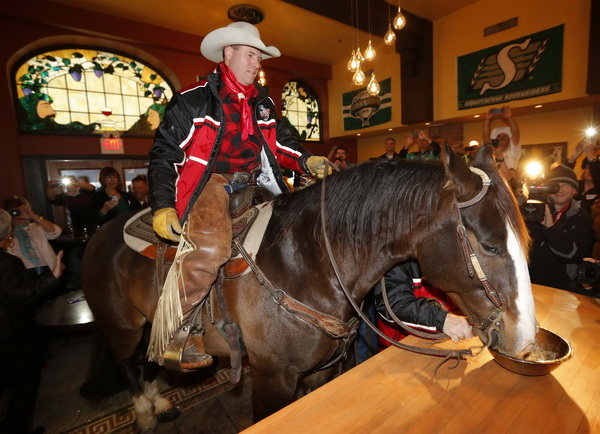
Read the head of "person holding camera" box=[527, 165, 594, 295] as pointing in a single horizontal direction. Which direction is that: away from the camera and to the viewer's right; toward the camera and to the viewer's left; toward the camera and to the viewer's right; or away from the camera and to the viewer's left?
toward the camera and to the viewer's left

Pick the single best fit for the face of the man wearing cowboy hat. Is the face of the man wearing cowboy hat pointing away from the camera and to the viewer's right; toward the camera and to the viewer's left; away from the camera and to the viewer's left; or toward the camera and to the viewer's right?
toward the camera and to the viewer's right

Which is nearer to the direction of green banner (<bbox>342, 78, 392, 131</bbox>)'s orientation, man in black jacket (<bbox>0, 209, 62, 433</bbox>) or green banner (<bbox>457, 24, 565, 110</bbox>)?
the man in black jacket

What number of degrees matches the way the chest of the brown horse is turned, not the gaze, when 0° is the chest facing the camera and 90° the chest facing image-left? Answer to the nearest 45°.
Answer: approximately 315°

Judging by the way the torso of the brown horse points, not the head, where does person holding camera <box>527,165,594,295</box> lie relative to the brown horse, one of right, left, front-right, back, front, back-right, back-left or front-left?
left

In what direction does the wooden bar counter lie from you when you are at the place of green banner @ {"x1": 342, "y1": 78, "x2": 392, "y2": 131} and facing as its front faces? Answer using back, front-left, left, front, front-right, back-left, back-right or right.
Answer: front-left

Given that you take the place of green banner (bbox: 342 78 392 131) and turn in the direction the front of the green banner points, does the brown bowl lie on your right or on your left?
on your left

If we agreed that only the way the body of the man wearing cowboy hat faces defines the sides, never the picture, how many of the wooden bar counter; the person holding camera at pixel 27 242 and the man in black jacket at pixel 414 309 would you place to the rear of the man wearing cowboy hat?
1

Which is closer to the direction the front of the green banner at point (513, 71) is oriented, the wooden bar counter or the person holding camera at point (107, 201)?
the person holding camera

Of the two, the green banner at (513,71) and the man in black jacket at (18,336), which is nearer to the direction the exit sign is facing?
the man in black jacket

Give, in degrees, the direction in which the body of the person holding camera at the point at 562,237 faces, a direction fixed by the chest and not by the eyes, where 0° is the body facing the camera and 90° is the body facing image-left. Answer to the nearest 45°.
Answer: approximately 45°
